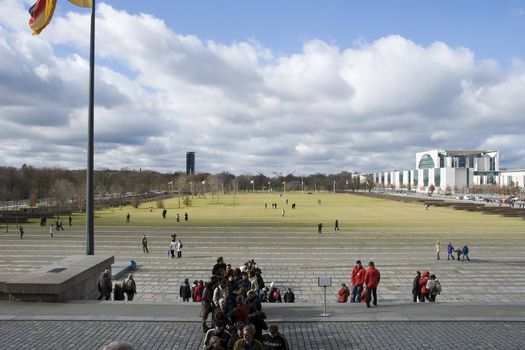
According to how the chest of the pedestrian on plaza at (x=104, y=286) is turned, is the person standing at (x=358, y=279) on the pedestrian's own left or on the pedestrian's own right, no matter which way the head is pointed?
on the pedestrian's own right

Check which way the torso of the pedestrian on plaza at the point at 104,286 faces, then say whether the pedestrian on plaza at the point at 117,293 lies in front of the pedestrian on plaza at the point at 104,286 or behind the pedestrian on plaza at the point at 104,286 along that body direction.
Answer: in front

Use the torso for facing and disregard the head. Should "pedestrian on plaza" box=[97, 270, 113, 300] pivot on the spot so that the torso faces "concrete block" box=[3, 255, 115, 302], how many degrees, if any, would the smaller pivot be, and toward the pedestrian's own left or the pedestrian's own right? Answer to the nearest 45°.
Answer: approximately 135° to the pedestrian's own left

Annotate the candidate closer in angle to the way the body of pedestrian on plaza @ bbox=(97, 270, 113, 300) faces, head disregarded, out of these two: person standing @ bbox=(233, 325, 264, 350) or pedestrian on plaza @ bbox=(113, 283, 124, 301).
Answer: the pedestrian on plaza

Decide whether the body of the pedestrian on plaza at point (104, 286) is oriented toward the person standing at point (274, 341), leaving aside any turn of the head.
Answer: no

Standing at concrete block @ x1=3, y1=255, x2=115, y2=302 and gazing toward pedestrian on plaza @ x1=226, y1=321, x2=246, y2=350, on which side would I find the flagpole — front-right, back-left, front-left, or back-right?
back-left
